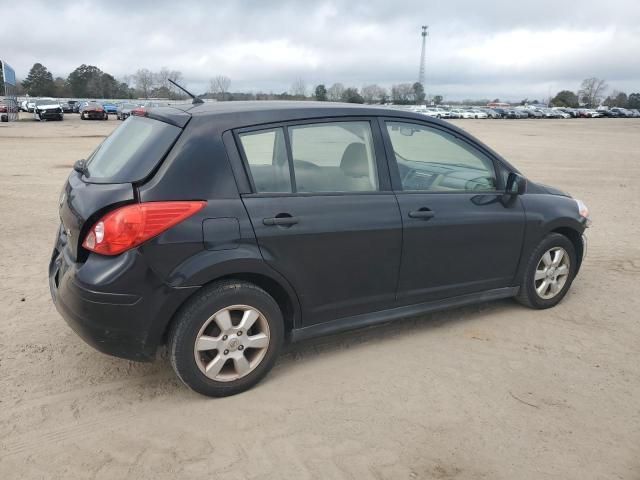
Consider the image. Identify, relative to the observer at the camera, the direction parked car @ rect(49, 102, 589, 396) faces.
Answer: facing away from the viewer and to the right of the viewer

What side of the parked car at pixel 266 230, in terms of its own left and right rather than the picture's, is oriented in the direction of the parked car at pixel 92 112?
left
